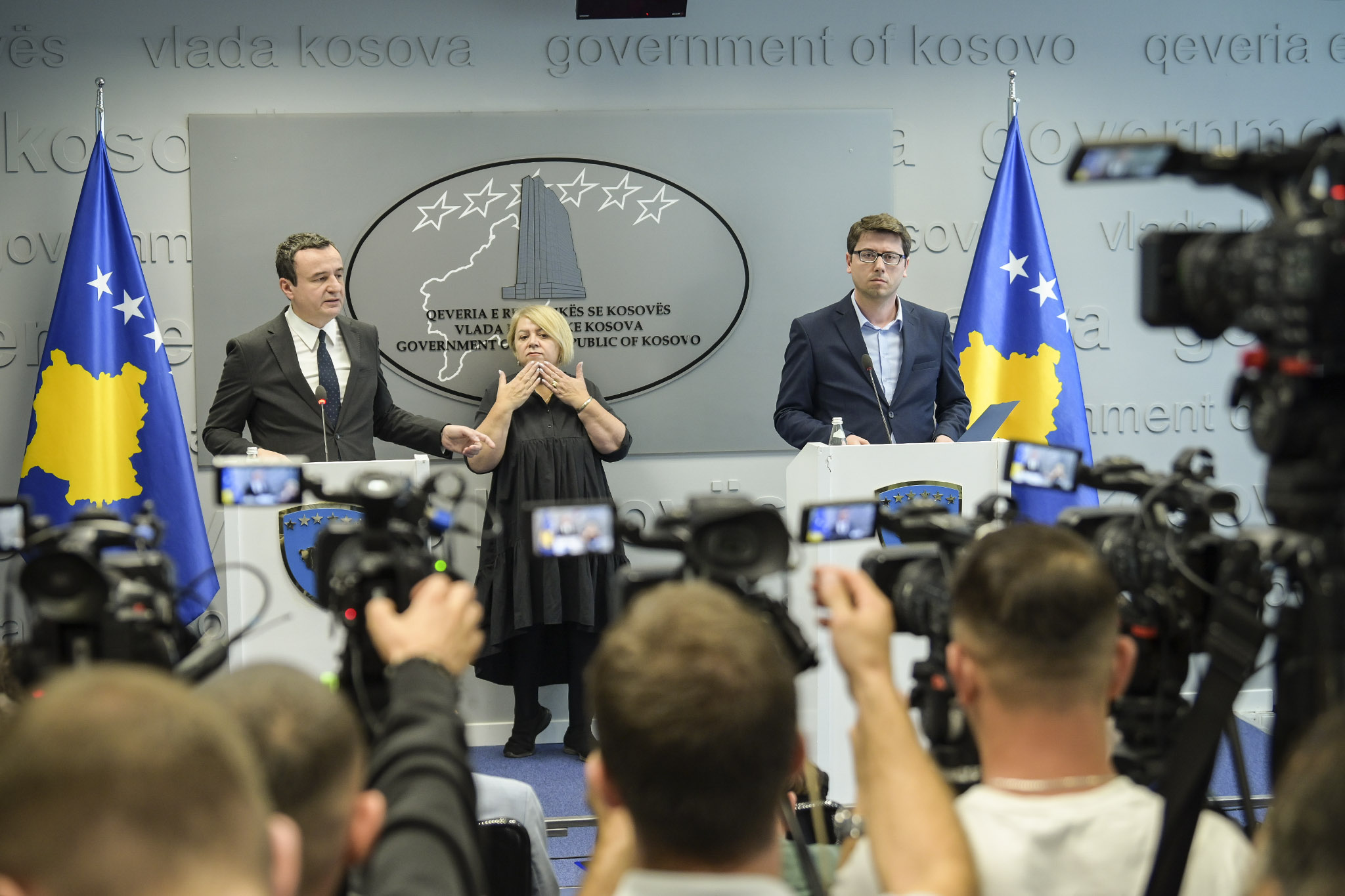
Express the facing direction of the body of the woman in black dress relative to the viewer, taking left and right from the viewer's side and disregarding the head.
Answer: facing the viewer

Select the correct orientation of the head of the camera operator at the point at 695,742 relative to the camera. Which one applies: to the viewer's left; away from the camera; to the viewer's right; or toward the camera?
away from the camera

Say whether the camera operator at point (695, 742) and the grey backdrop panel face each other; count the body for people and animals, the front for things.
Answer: yes

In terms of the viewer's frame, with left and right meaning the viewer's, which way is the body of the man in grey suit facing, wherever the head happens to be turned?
facing the viewer and to the right of the viewer

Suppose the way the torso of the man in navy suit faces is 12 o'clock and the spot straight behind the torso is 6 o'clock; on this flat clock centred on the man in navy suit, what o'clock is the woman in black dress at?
The woman in black dress is roughly at 3 o'clock from the man in navy suit.

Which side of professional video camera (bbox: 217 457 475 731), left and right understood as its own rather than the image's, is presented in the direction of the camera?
back

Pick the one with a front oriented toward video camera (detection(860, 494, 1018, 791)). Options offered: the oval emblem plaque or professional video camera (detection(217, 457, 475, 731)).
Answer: the oval emblem plaque

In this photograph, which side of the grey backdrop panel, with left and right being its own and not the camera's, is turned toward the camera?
front

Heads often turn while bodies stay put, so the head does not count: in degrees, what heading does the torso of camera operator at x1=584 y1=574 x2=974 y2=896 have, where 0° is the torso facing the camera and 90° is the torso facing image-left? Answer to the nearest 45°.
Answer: approximately 180°

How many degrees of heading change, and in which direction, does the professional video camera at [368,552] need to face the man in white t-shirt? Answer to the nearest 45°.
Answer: approximately 135° to its right

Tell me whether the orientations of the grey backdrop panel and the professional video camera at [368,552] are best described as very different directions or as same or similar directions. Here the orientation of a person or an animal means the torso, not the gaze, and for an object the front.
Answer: very different directions

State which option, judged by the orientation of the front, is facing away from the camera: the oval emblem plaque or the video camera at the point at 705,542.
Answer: the video camera

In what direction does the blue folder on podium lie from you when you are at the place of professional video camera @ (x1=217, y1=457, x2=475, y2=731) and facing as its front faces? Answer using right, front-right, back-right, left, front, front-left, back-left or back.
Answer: front-right

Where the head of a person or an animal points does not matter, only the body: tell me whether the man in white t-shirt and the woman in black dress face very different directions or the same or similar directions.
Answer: very different directions
